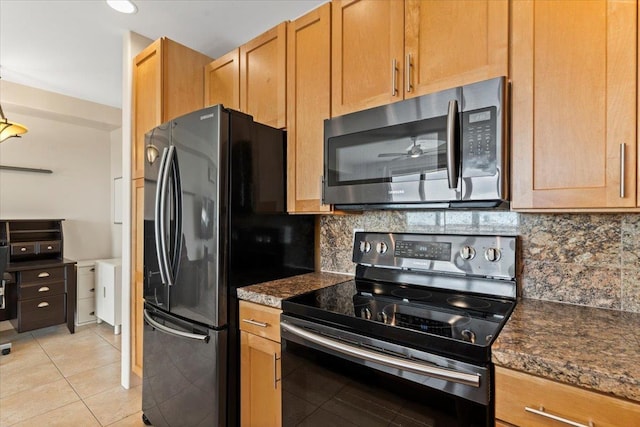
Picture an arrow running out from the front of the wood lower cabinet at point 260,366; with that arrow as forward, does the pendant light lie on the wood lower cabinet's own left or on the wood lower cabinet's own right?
on the wood lower cabinet's own right

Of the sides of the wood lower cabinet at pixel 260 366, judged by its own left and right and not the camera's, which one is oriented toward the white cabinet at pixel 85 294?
right

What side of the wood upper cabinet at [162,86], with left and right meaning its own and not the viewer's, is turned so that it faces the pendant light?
right

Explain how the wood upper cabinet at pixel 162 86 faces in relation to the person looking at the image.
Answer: facing the viewer and to the left of the viewer

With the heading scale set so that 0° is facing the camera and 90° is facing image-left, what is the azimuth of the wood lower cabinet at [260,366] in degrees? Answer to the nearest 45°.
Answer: approximately 45°

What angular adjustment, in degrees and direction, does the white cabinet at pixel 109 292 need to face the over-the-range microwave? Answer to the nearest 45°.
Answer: approximately 45° to its left
